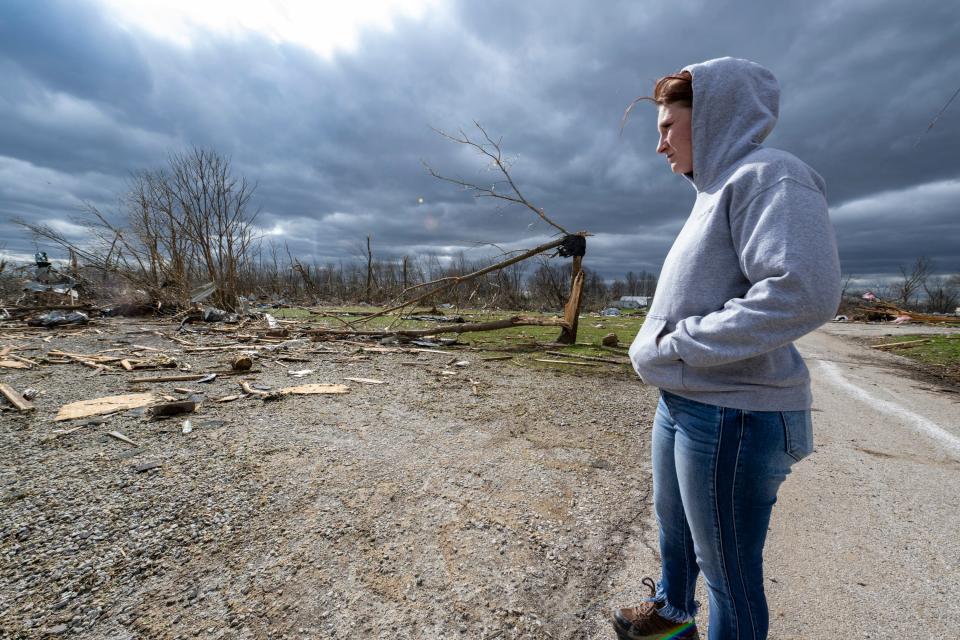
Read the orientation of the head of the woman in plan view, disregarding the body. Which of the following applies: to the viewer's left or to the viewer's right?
to the viewer's left

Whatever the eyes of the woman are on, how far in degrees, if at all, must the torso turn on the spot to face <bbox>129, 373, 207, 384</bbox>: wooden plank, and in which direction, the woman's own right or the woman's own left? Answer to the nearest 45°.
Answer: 0° — they already face it

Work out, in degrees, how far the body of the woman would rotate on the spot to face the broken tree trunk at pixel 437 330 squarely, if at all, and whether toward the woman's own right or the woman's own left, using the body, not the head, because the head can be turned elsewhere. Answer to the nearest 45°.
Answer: approximately 45° to the woman's own right

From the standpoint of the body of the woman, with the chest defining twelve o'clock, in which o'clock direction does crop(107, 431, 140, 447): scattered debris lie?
The scattered debris is roughly at 12 o'clock from the woman.

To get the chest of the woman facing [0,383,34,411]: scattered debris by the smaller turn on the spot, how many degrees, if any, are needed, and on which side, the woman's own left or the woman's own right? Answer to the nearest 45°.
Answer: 0° — they already face it

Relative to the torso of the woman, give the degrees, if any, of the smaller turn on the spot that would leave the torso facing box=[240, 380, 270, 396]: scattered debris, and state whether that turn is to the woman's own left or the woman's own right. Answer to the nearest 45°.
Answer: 0° — they already face it

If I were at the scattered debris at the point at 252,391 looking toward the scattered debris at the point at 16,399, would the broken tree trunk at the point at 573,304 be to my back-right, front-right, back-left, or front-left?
back-right

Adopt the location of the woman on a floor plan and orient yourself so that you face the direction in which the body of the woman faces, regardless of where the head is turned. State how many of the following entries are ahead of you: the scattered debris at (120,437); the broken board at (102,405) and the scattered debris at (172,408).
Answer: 3

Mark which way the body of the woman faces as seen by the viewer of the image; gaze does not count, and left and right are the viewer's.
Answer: facing to the left of the viewer

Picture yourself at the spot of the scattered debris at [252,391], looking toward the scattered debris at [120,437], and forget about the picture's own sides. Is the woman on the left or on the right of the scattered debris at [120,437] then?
left
